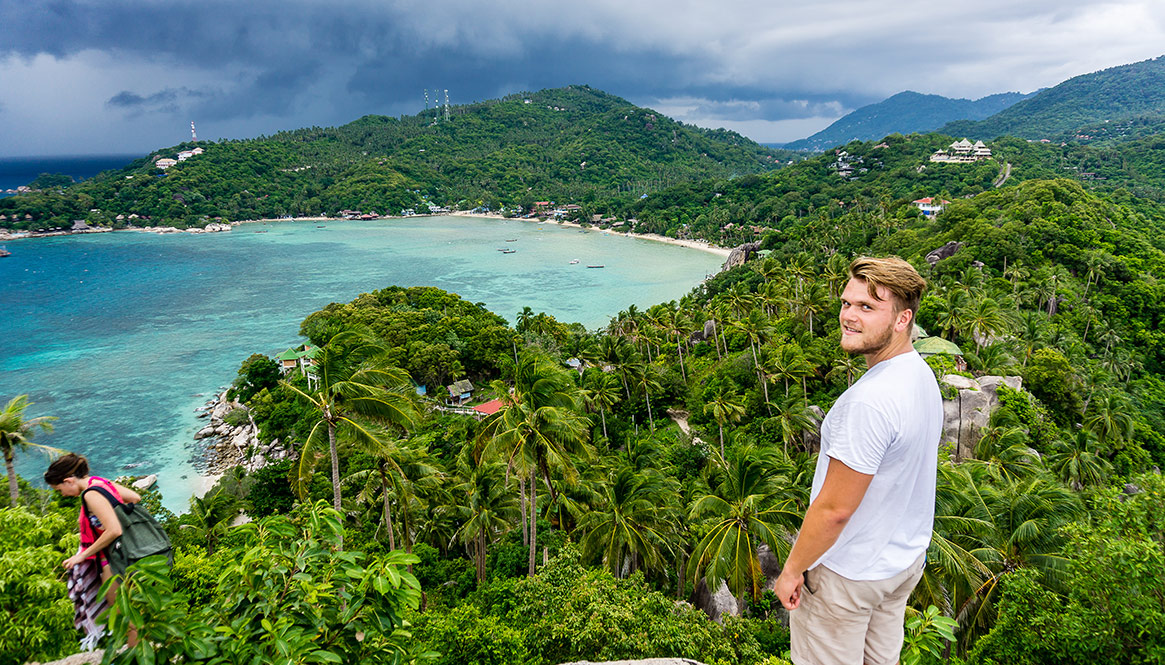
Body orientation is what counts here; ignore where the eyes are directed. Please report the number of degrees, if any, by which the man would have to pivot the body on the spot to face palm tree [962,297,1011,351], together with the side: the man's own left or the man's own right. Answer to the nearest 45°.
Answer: approximately 45° to the man's own right

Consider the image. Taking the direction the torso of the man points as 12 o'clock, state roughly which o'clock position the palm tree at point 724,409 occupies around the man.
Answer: The palm tree is roughly at 1 o'clock from the man.

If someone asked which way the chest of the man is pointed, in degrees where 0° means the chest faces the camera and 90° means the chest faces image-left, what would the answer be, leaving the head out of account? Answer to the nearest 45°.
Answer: approximately 135°

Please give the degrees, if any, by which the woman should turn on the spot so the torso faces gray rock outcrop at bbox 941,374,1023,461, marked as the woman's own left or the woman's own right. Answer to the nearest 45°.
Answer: approximately 180°

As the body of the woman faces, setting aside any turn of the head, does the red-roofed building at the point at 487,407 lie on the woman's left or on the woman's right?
on the woman's right

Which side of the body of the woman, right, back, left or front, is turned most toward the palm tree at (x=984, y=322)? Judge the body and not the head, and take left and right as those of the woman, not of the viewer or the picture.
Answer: back

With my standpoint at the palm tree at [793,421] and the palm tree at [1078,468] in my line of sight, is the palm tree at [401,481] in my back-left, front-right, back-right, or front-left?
back-right

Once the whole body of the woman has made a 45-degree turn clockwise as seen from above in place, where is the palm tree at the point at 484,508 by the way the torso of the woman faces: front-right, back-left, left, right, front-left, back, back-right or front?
right

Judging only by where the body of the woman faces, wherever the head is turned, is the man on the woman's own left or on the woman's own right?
on the woman's own left

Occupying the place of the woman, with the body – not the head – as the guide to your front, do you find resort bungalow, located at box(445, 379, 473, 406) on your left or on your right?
on your right

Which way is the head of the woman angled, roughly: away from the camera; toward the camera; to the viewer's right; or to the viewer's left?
to the viewer's left

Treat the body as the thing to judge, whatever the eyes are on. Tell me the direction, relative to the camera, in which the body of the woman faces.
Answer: to the viewer's left
